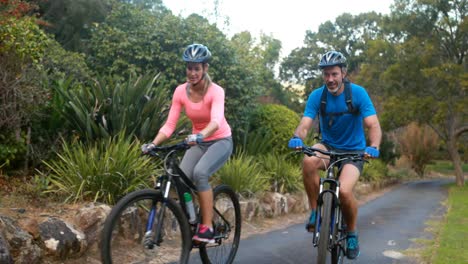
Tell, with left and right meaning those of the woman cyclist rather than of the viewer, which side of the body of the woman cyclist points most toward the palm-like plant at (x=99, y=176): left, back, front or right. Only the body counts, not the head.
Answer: right

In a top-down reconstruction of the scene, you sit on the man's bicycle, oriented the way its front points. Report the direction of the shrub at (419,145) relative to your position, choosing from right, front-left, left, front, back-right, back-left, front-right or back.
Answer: back

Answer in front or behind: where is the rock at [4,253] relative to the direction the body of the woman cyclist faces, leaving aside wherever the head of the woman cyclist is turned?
in front

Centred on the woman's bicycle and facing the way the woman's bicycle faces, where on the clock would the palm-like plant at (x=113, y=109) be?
The palm-like plant is roughly at 4 o'clock from the woman's bicycle.

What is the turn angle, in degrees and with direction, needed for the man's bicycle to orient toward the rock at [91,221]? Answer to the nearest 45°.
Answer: approximately 90° to its right

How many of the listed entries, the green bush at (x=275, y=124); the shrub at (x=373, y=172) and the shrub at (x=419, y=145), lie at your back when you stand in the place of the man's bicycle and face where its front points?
3

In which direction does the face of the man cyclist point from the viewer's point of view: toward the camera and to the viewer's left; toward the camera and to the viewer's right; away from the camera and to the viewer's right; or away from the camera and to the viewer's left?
toward the camera and to the viewer's left

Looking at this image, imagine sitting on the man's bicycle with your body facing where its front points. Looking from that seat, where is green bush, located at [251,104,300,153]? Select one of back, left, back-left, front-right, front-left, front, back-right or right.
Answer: back

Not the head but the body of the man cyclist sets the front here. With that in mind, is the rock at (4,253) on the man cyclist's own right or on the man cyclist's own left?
on the man cyclist's own right
